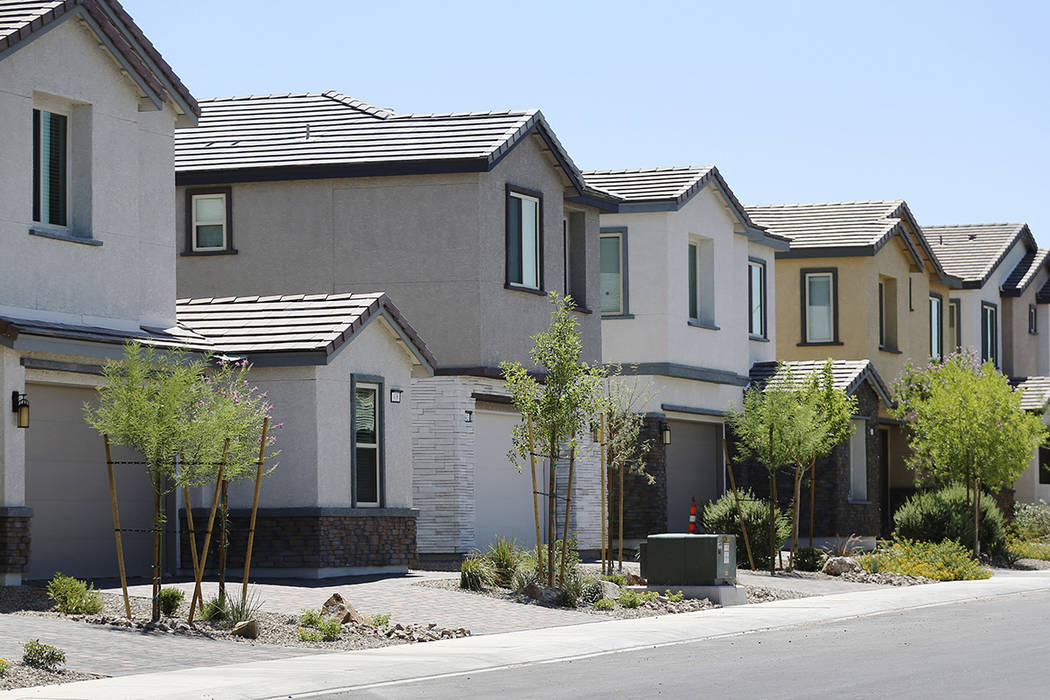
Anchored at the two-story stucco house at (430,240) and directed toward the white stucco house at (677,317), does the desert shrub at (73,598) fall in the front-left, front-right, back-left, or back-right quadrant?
back-right

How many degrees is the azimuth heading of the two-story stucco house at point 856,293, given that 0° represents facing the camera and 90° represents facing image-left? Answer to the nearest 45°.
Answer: approximately 315°

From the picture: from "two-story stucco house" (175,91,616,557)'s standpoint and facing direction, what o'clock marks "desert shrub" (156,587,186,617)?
The desert shrub is roughly at 2 o'clock from the two-story stucco house.

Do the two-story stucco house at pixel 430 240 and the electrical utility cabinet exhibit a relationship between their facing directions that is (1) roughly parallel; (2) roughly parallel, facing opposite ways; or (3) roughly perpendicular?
roughly parallel

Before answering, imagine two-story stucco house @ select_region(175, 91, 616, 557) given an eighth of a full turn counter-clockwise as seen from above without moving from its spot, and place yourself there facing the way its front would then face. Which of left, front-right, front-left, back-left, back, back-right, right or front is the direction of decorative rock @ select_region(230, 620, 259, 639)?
right

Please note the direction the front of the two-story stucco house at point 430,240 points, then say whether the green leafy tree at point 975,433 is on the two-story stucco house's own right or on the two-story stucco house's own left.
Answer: on the two-story stucco house's own left

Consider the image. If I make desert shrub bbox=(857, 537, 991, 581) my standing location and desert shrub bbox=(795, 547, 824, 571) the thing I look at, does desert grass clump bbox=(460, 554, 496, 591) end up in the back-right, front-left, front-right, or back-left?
front-left

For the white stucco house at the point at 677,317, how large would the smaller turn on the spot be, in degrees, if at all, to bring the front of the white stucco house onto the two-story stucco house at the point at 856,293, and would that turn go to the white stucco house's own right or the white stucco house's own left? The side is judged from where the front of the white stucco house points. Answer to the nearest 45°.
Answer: approximately 90° to the white stucco house's own left

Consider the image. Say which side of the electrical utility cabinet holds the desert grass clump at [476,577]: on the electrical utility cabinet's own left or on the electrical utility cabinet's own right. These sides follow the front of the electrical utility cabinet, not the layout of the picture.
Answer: on the electrical utility cabinet's own right

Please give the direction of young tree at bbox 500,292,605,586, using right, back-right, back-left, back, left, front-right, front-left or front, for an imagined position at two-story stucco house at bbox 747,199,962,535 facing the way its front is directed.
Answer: front-right

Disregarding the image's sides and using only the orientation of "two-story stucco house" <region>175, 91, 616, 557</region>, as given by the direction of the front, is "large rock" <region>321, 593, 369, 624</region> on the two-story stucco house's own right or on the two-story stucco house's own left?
on the two-story stucco house's own right

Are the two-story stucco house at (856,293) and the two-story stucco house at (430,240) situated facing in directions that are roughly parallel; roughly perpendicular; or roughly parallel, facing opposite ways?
roughly parallel

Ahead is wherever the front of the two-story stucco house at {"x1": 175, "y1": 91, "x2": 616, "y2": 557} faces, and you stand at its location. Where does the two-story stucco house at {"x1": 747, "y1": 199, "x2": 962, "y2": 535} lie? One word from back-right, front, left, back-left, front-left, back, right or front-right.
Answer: left

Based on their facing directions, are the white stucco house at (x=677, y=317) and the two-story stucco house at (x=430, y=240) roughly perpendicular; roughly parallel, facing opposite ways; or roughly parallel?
roughly parallel
